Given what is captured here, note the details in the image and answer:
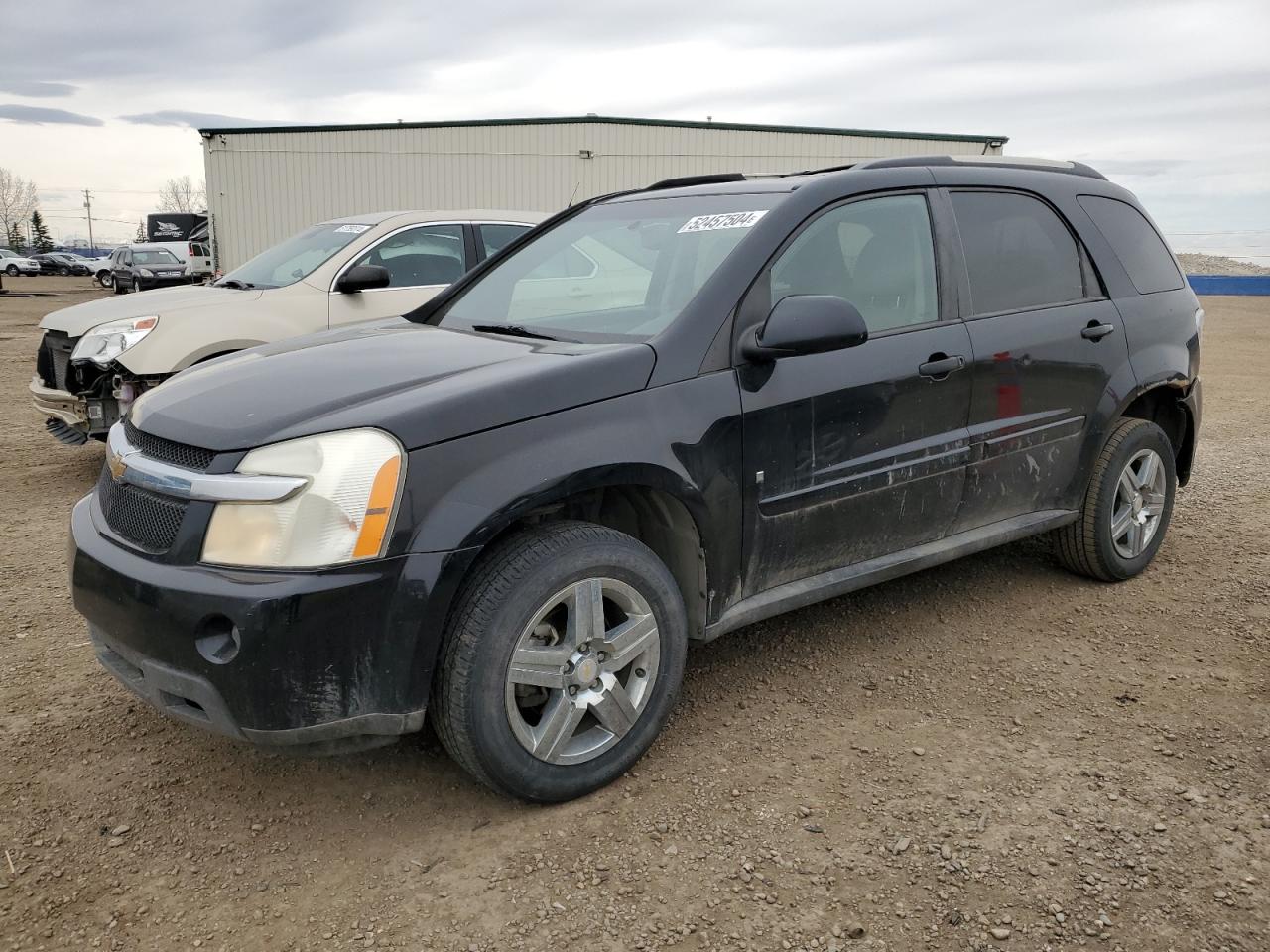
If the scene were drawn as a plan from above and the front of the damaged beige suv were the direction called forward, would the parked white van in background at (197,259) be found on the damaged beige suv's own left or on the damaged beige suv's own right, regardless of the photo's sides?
on the damaged beige suv's own right

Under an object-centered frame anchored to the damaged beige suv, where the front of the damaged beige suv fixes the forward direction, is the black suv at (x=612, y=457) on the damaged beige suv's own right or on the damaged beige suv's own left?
on the damaged beige suv's own left

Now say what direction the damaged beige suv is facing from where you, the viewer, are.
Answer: facing the viewer and to the left of the viewer

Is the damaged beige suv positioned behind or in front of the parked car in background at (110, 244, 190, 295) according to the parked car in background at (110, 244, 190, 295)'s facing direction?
in front

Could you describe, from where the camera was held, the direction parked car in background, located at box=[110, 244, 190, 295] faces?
facing the viewer and to the right of the viewer

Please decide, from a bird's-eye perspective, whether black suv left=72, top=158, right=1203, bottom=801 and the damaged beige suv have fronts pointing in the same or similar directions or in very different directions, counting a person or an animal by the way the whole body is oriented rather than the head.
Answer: same or similar directions

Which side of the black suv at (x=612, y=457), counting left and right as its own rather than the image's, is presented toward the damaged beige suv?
right

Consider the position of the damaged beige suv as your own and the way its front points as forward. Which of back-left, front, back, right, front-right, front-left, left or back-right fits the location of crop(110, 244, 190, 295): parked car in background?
back-right

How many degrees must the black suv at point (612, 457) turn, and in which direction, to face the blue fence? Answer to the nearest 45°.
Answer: approximately 180°

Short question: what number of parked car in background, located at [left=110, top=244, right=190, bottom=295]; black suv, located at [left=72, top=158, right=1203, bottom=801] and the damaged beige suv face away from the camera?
0
